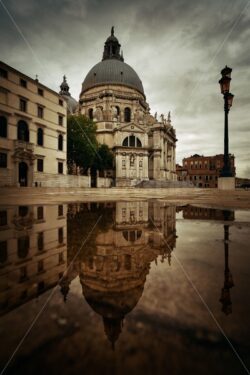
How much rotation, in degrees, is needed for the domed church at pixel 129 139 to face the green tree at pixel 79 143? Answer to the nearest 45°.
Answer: approximately 90° to its right

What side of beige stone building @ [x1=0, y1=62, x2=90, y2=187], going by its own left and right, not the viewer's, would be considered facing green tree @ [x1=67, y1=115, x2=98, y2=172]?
left

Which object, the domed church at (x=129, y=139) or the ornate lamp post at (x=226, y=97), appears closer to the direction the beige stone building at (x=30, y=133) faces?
the ornate lamp post

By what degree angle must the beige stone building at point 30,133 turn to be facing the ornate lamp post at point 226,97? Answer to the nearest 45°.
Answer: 0° — it already faces it

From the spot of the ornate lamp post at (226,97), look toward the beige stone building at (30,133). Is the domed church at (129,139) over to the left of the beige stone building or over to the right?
right

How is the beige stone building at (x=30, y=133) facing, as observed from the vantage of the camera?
facing the viewer and to the right of the viewer

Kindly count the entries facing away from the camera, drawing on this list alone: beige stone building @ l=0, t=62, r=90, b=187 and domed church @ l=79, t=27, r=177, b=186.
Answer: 0

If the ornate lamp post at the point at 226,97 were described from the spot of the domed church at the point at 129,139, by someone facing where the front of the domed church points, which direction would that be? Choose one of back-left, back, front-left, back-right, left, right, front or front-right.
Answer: front-right

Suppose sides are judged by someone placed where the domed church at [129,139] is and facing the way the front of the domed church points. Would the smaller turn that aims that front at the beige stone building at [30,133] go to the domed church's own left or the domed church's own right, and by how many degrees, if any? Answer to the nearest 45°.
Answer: approximately 90° to the domed church's own right
